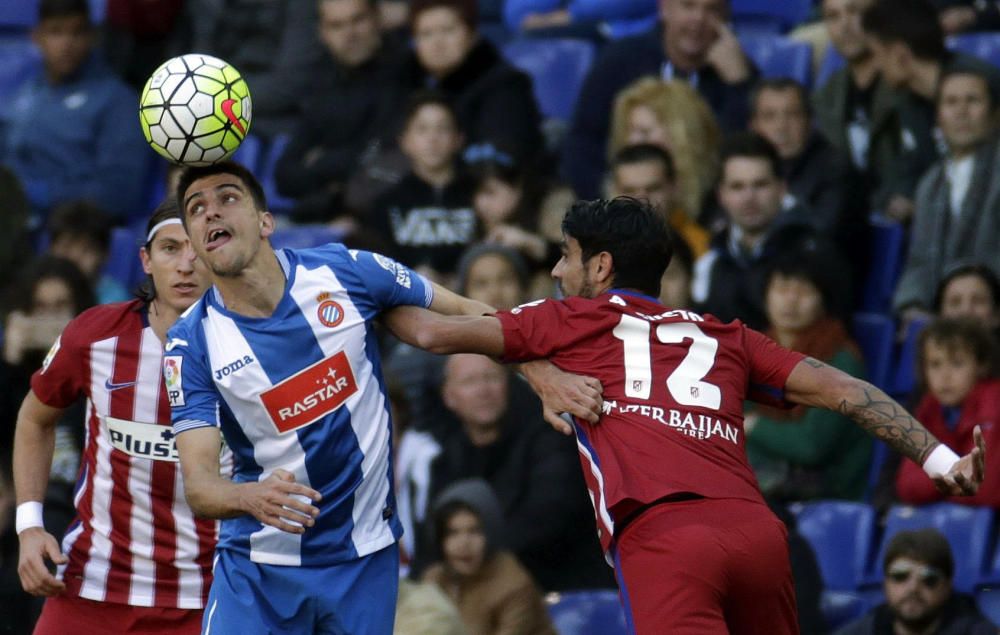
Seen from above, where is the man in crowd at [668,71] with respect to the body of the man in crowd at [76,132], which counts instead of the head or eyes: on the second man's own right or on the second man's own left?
on the second man's own left

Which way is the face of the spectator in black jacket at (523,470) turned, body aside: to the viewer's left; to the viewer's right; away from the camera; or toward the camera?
toward the camera

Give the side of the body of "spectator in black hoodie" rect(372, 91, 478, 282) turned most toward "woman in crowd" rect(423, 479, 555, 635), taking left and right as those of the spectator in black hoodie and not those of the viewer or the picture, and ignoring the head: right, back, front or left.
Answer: front

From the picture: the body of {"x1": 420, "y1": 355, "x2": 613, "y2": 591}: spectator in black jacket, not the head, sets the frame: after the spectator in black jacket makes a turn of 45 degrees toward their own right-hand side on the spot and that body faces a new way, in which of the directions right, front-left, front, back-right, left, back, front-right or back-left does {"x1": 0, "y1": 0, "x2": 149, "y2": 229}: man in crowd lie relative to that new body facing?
right

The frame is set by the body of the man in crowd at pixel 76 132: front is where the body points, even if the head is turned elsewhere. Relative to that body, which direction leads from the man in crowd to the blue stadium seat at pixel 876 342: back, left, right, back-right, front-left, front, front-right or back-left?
front-left

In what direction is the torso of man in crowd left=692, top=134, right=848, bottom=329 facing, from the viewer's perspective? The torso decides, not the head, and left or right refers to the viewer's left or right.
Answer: facing the viewer

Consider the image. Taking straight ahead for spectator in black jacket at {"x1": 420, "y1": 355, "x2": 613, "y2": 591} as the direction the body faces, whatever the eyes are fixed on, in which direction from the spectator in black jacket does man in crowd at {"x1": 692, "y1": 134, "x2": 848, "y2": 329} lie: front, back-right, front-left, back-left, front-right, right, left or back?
back-left

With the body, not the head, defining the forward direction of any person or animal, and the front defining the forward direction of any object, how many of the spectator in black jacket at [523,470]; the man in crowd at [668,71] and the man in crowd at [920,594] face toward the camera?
3

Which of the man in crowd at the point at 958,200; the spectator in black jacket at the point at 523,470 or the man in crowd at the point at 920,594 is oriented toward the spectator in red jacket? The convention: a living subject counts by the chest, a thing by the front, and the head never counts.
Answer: the man in crowd at the point at 958,200

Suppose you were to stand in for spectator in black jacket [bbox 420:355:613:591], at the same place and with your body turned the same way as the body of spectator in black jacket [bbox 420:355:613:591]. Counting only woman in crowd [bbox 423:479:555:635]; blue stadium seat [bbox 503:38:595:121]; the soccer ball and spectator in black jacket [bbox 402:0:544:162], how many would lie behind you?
2

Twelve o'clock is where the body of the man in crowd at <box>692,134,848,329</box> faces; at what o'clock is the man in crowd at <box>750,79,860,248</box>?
the man in crowd at <box>750,79,860,248</box> is roughly at 7 o'clock from the man in crowd at <box>692,134,848,329</box>.

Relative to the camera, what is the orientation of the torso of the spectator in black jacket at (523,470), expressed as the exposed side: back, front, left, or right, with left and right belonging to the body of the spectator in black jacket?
front

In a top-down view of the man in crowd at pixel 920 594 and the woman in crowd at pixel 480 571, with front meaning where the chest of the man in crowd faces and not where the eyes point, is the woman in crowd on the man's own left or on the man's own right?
on the man's own right
